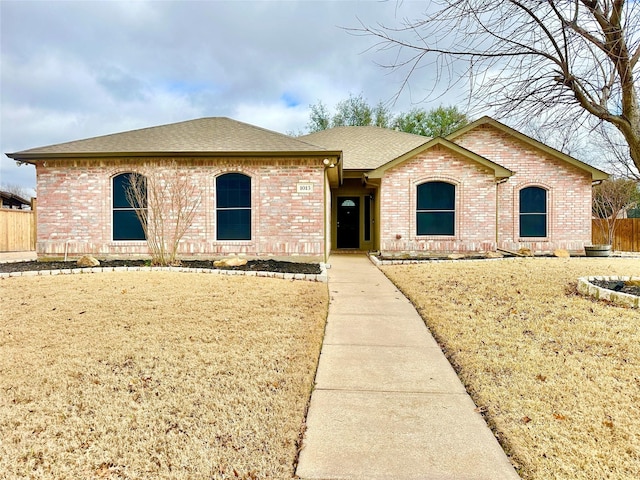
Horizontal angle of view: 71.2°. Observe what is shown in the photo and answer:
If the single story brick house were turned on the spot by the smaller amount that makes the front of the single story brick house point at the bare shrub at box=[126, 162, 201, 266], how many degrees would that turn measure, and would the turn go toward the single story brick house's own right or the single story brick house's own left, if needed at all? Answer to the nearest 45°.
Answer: approximately 90° to the single story brick house's own right

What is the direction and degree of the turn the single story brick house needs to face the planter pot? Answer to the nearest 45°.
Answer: approximately 90° to its left

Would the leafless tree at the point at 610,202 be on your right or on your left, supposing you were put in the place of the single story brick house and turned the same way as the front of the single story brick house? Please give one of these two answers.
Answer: on your left

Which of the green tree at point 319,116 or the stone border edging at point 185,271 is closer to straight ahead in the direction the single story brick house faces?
the stone border edging

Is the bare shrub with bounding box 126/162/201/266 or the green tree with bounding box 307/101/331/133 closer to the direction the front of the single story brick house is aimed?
the bare shrub

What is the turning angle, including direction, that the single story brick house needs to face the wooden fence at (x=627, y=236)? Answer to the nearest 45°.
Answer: approximately 135° to its left

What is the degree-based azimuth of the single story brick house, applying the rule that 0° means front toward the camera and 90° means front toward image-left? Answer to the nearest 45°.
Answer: approximately 0°

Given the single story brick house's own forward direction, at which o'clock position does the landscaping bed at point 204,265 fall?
The landscaping bed is roughly at 2 o'clock from the single story brick house.

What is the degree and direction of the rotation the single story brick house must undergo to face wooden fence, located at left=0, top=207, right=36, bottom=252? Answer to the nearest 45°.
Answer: approximately 135° to its right

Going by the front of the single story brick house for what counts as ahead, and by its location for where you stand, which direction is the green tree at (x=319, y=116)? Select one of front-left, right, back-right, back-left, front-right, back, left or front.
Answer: back

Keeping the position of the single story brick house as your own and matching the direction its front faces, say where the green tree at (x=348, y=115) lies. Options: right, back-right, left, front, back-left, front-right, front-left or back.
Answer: back
